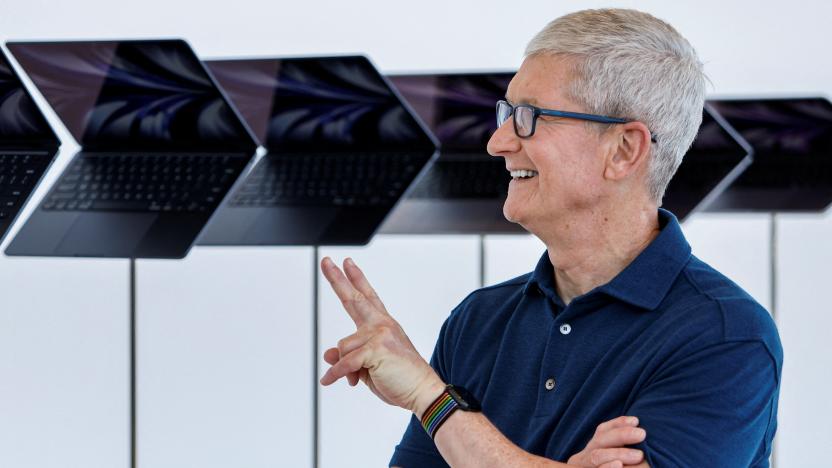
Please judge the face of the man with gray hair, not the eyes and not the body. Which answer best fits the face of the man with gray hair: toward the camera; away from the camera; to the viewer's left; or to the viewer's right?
to the viewer's left

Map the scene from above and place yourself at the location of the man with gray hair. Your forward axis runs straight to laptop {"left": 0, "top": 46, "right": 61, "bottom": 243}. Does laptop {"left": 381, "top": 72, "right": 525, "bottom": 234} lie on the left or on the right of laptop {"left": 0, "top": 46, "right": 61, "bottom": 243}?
right

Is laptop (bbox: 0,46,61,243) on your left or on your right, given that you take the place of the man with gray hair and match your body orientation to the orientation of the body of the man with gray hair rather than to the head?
on your right

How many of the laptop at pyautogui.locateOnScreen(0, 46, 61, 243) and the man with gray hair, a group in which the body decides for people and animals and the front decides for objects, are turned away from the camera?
0

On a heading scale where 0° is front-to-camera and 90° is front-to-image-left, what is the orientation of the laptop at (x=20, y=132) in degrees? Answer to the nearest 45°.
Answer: approximately 45°

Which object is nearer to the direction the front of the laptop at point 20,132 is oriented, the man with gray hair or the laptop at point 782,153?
the man with gray hair

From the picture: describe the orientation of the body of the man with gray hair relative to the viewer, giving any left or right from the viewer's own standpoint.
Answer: facing the viewer and to the left of the viewer

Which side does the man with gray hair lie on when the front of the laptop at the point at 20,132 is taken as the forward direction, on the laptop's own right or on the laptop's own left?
on the laptop's own left

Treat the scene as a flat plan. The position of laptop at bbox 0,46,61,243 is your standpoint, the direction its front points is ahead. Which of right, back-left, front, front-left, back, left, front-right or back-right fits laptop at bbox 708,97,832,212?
back-left
